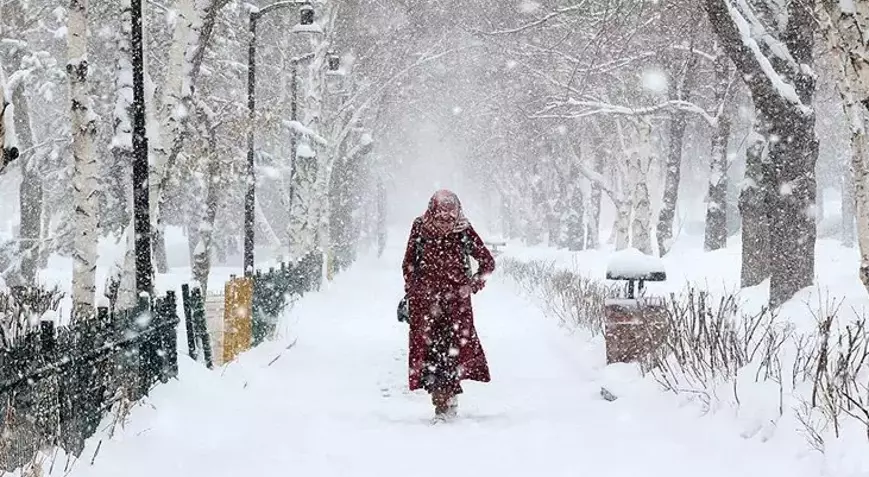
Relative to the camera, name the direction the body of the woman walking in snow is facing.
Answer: toward the camera

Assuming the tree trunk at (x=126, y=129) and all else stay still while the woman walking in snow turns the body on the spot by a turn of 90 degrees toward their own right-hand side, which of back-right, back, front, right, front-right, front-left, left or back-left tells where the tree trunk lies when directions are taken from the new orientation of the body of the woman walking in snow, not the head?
front-right

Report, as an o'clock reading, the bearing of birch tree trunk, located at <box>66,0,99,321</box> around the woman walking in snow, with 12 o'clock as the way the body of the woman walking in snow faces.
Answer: The birch tree trunk is roughly at 4 o'clock from the woman walking in snow.

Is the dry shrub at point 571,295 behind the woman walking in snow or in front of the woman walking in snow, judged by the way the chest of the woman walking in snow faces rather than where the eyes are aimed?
behind

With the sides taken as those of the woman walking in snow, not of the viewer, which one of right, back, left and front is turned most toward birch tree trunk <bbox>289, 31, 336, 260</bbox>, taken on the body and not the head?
back

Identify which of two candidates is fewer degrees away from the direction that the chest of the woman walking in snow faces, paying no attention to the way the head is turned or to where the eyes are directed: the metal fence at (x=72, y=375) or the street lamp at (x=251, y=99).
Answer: the metal fence

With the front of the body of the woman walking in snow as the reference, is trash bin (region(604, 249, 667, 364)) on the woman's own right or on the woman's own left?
on the woman's own left

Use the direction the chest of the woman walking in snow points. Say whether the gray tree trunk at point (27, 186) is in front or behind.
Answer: behind

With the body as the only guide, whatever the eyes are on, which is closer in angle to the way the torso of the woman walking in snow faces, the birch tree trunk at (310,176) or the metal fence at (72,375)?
the metal fence

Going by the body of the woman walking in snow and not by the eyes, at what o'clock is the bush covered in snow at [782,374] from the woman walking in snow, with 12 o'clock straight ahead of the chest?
The bush covered in snow is roughly at 10 o'clock from the woman walking in snow.

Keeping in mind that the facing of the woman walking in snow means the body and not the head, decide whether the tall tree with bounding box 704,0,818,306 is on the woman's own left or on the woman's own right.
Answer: on the woman's own left

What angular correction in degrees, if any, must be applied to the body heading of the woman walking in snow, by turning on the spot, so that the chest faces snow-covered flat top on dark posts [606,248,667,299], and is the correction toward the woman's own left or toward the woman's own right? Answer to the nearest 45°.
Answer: approximately 135° to the woman's own left
